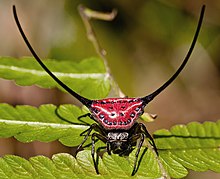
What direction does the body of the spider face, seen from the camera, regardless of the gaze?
toward the camera

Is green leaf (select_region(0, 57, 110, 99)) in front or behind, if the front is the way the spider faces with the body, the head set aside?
behind
